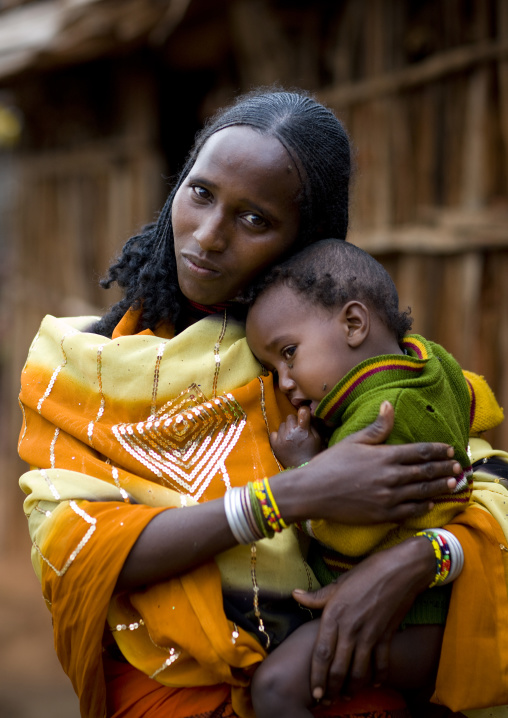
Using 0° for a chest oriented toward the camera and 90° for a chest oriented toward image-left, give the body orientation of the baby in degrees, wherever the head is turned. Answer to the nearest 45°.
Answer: approximately 90°

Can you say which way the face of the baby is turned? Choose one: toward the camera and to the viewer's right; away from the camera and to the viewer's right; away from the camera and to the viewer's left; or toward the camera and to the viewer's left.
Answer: toward the camera and to the viewer's left
